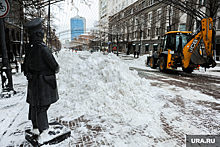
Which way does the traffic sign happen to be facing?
toward the camera

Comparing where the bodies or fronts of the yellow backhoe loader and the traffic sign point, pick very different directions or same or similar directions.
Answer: very different directions

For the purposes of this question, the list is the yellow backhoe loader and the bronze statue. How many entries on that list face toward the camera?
0

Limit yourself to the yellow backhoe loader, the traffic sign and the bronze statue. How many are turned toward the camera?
1

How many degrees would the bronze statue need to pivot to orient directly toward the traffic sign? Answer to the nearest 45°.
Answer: approximately 45° to its left

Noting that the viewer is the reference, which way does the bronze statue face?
facing away from the viewer and to the right of the viewer

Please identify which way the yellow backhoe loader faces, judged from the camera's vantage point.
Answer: facing away from the viewer and to the left of the viewer

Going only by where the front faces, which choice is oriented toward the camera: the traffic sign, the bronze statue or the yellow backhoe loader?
the traffic sign
